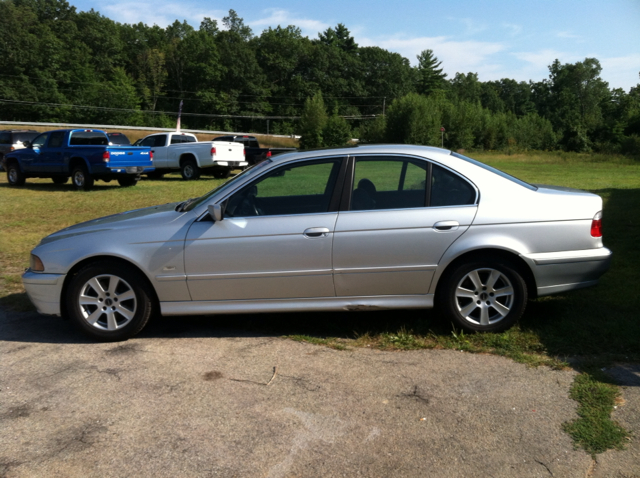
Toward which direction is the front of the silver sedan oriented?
to the viewer's left

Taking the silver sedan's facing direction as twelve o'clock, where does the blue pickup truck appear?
The blue pickup truck is roughly at 2 o'clock from the silver sedan.

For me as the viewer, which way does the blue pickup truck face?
facing away from the viewer and to the left of the viewer

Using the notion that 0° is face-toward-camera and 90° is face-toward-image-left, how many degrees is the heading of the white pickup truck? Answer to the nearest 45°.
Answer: approximately 135°

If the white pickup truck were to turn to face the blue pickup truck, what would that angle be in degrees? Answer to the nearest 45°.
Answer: approximately 90° to its left

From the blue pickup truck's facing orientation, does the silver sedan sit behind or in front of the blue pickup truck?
behind

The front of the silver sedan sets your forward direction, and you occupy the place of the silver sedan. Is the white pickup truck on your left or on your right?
on your right

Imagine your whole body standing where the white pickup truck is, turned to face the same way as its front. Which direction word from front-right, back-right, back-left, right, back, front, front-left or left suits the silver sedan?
back-left

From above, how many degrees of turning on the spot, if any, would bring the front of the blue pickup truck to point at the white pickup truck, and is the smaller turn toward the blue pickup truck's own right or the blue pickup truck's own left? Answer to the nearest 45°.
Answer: approximately 90° to the blue pickup truck's own right
